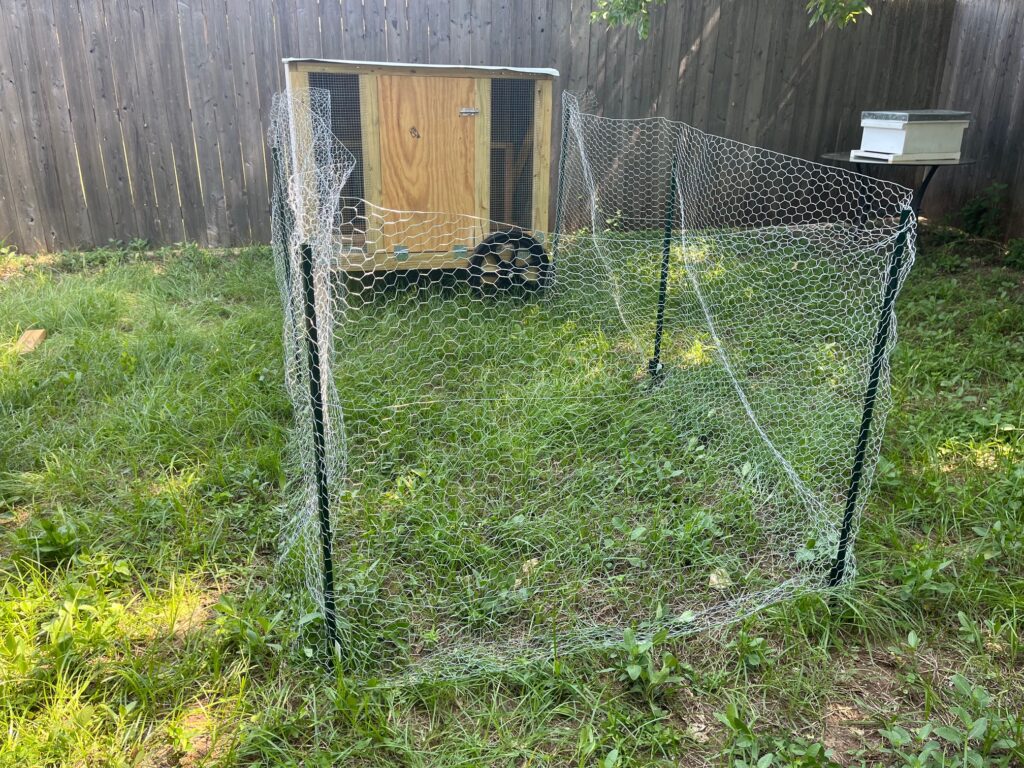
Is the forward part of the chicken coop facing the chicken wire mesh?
yes

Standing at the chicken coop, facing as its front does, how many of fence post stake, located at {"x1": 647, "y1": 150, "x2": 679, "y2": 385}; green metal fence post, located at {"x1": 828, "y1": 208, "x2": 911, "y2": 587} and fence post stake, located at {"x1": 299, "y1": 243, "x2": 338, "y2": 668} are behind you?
0

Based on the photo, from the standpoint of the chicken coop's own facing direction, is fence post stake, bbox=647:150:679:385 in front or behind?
in front

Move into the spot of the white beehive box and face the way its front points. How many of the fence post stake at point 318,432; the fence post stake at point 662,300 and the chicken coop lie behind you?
0

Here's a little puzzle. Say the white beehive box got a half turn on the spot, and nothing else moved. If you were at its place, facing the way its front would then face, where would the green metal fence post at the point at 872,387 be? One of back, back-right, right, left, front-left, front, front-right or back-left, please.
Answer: back-right

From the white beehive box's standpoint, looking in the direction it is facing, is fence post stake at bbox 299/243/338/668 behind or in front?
in front

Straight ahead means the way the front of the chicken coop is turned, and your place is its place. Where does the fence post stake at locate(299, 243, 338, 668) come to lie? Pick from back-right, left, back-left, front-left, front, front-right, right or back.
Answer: front

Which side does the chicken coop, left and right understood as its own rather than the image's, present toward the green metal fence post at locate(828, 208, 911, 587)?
front

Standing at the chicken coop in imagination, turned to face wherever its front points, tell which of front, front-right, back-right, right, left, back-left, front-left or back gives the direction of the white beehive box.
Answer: left

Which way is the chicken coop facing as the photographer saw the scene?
facing the viewer

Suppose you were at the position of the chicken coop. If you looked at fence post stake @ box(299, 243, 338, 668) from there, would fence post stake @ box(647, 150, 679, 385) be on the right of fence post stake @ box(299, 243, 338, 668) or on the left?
left

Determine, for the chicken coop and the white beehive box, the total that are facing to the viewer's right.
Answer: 0
